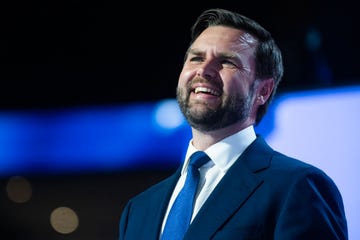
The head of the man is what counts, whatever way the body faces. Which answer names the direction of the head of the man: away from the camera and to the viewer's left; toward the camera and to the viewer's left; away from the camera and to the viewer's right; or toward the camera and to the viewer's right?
toward the camera and to the viewer's left

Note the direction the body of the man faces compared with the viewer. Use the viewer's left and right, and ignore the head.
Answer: facing the viewer and to the left of the viewer
